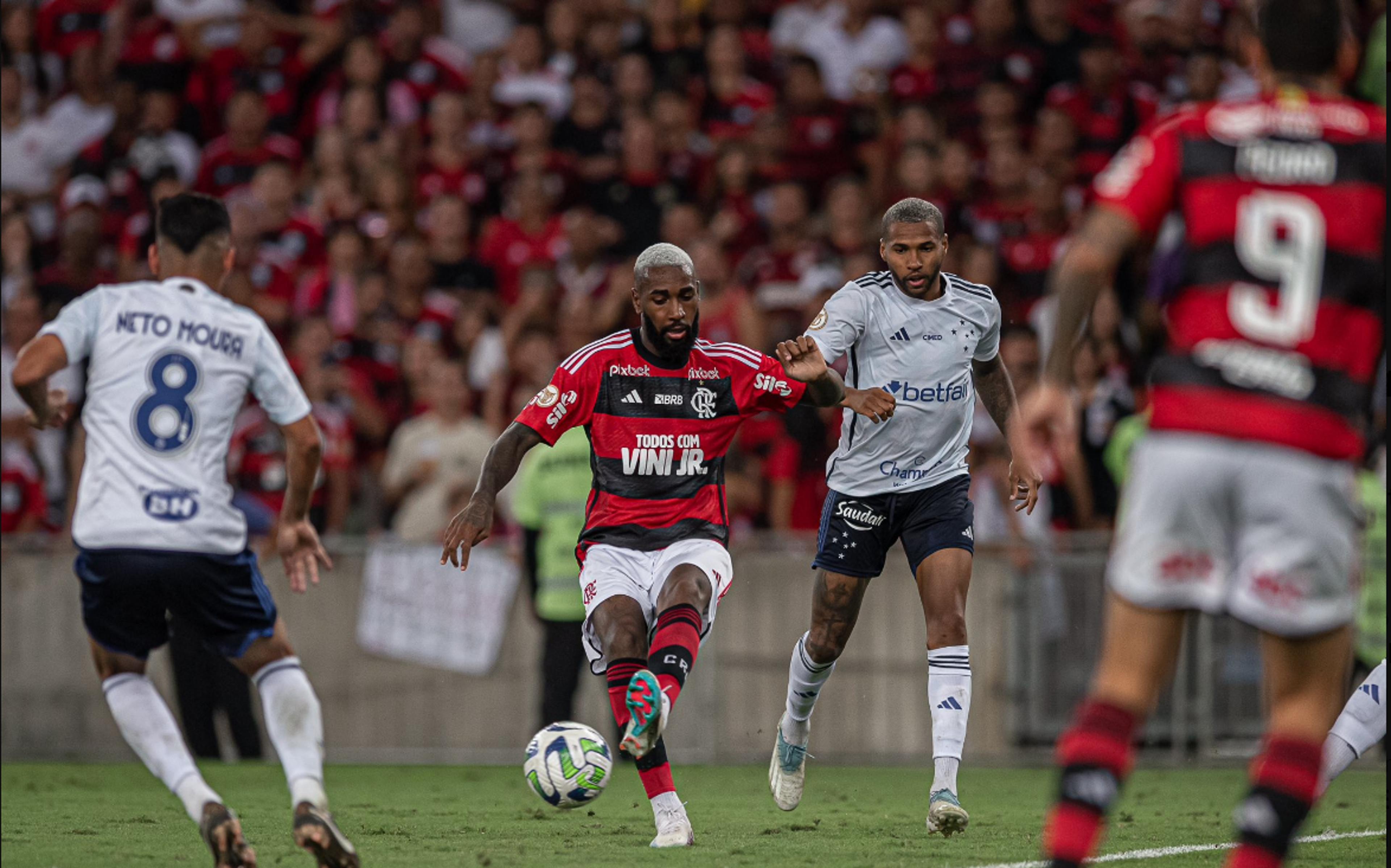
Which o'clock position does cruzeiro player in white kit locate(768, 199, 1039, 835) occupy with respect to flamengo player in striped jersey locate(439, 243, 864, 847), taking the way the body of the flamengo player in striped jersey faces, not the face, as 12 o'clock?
The cruzeiro player in white kit is roughly at 8 o'clock from the flamengo player in striped jersey.

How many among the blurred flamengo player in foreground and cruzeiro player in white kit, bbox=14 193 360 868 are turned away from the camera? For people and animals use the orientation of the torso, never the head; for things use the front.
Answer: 2

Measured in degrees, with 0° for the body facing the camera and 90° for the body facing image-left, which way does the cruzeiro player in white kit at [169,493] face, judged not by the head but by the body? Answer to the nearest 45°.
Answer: approximately 180°

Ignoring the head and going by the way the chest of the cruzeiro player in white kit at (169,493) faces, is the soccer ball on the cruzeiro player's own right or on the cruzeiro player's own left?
on the cruzeiro player's own right

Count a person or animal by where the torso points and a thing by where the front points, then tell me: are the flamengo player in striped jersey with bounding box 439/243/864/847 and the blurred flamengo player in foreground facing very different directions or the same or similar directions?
very different directions

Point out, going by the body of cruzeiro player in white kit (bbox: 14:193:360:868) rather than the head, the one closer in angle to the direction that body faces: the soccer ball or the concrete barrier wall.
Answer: the concrete barrier wall

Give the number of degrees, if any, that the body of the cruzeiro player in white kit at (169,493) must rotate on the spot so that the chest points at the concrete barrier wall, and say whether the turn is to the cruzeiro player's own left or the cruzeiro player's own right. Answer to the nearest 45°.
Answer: approximately 45° to the cruzeiro player's own right

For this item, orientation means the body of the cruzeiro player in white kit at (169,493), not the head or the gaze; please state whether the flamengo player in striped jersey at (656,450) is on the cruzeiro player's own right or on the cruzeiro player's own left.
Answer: on the cruzeiro player's own right

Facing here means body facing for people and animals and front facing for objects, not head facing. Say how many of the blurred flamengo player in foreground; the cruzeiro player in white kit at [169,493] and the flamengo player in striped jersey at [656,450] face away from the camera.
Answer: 2

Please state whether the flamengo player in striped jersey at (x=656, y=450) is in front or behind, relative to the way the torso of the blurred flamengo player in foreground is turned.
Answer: in front

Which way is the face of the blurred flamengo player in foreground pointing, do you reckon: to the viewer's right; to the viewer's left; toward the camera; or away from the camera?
away from the camera

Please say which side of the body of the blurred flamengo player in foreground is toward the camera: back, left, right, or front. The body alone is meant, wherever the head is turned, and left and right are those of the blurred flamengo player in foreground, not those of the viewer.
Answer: back

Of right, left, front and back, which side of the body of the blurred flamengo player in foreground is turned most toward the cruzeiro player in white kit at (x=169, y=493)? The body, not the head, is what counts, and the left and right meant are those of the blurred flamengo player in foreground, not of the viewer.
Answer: left

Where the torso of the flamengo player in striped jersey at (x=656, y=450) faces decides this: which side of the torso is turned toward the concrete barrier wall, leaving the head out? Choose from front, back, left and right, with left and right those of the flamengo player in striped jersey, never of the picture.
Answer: back

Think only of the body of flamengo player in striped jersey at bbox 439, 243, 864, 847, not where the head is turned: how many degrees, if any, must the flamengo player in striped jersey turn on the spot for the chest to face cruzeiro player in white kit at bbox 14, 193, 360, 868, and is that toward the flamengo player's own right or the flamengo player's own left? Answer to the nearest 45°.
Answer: approximately 45° to the flamengo player's own right

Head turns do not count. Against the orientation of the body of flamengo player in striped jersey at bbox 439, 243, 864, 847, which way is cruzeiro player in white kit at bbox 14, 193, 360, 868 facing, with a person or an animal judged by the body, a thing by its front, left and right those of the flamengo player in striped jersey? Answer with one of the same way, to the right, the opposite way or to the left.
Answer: the opposite way
